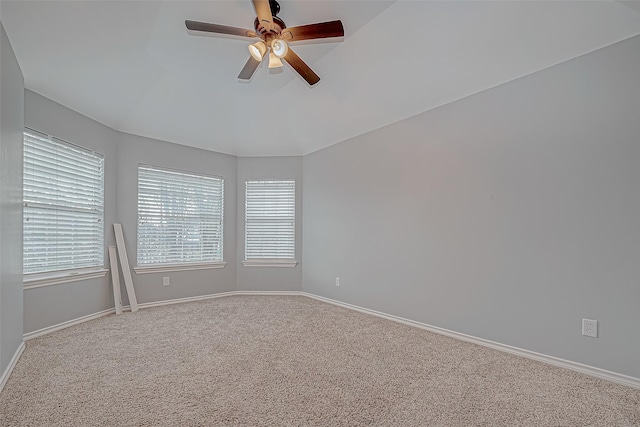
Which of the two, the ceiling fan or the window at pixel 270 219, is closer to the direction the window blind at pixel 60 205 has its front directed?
the ceiling fan

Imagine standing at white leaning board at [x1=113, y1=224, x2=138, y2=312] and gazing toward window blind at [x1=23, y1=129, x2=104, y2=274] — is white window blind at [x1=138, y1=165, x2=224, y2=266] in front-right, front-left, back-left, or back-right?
back-left

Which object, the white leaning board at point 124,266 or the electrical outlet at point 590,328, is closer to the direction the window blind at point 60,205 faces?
the electrical outlet

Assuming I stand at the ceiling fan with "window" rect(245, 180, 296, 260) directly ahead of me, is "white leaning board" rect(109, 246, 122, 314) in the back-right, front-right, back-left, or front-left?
front-left

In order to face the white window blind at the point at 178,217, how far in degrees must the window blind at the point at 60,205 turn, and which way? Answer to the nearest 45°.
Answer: approximately 90° to its left

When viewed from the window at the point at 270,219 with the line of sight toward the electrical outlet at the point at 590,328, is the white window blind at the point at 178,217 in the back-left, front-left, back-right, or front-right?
back-right

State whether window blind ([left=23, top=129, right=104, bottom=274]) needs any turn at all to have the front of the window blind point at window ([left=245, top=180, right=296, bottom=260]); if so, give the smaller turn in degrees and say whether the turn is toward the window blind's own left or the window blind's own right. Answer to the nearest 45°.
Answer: approximately 45° to the window blind's own left

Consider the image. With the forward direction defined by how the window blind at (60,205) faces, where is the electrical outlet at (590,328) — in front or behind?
in front

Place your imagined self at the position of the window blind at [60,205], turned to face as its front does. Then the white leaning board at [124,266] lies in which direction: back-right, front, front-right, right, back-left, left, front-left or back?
left

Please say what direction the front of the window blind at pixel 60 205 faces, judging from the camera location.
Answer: facing the viewer and to the right of the viewer

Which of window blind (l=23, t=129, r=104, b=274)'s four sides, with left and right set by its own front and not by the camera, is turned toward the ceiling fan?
front

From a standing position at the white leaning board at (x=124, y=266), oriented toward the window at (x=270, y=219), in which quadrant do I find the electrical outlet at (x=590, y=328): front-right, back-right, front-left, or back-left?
front-right
